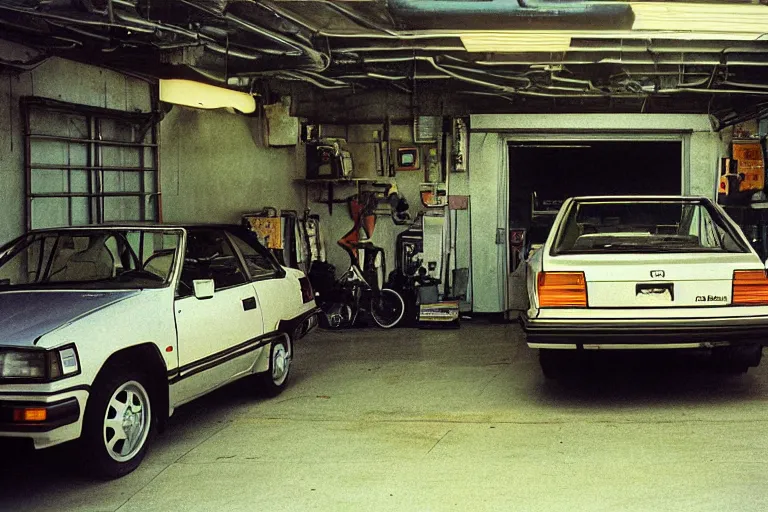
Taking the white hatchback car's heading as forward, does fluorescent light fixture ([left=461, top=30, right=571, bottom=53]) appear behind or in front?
behind

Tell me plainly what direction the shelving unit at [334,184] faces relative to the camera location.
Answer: facing the viewer

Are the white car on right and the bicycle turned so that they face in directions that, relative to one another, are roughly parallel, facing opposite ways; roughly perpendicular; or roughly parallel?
roughly perpendicular

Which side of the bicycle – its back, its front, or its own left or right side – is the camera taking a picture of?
right

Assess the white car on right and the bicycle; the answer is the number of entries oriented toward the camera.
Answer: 0

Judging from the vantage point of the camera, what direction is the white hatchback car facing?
facing the viewer and to the left of the viewer

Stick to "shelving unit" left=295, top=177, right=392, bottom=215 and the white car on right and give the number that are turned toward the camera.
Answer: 1

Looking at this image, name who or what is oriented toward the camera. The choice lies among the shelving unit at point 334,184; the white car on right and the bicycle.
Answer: the shelving unit

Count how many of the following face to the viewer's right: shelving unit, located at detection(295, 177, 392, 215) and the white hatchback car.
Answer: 0

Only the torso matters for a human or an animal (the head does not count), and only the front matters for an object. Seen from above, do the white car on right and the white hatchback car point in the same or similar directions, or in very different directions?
very different directions

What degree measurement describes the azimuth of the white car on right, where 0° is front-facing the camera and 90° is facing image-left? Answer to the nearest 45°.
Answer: approximately 180°
